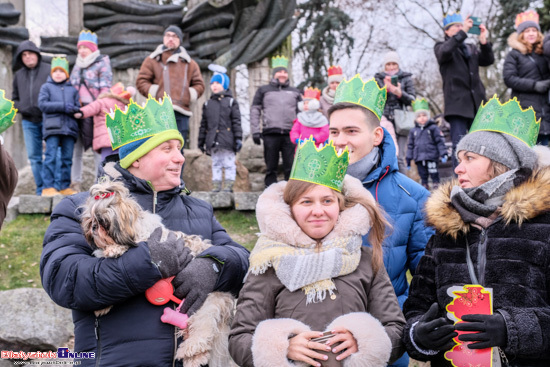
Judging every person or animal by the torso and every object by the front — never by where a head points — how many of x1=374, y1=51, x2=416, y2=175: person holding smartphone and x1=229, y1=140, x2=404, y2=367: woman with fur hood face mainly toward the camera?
2

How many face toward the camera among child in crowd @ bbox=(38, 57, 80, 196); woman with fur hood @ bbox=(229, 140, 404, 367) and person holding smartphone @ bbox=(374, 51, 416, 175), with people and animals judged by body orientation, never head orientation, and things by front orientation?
3

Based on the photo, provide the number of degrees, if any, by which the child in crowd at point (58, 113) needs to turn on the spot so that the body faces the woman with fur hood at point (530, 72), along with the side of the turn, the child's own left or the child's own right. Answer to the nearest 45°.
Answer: approximately 45° to the child's own left

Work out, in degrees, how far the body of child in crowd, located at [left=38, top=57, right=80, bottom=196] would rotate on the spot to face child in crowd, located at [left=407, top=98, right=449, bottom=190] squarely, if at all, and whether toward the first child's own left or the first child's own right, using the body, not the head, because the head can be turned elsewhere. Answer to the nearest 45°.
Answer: approximately 90° to the first child's own left

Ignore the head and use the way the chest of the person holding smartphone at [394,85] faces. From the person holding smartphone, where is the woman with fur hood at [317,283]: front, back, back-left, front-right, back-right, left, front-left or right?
front

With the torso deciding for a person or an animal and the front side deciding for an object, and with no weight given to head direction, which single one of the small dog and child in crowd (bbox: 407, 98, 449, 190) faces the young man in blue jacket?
the child in crowd

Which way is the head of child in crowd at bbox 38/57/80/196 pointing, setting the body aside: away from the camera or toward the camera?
toward the camera

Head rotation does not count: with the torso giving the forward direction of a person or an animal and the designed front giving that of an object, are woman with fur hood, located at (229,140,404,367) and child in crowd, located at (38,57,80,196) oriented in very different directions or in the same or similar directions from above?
same or similar directions

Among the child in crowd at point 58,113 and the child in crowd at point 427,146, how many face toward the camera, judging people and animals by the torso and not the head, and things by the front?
2

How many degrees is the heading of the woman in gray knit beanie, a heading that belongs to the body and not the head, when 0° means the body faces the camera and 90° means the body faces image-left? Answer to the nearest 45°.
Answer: approximately 45°

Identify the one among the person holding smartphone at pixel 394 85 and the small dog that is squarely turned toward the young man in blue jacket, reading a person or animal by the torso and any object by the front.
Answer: the person holding smartphone

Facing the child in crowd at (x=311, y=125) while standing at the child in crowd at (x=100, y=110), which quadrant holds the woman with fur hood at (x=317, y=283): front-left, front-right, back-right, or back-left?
front-right

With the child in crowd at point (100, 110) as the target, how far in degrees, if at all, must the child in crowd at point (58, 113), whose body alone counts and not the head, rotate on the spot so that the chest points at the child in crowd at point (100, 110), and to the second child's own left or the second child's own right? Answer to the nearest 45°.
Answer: approximately 45° to the second child's own left

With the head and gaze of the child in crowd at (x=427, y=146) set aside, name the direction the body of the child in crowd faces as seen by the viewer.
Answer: toward the camera

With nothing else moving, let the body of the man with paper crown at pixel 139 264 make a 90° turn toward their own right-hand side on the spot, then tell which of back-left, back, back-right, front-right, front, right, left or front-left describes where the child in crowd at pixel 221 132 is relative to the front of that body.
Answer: back-right
